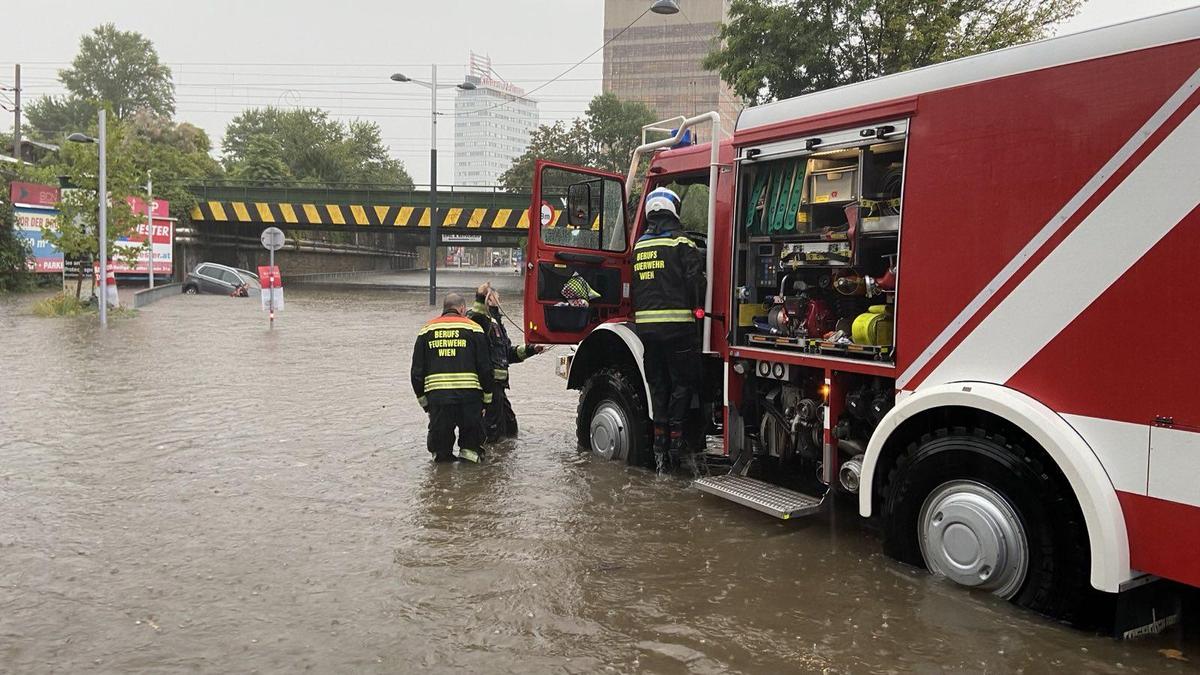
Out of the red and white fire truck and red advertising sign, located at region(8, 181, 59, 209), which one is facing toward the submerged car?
the red and white fire truck

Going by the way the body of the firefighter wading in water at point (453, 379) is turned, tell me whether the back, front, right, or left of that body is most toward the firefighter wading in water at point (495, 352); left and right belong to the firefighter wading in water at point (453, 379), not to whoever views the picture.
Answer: front

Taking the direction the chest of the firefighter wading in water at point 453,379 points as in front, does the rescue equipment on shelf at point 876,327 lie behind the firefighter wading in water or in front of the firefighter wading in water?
behind

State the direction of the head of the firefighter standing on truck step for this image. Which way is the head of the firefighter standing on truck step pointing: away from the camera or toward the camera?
away from the camera

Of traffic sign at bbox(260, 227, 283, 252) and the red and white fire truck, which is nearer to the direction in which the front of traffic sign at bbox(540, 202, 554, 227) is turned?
the red and white fire truck

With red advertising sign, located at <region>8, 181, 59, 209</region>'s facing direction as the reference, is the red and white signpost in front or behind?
in front

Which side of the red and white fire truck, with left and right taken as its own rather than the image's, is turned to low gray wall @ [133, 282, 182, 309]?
front

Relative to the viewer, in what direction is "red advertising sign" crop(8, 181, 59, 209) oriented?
toward the camera

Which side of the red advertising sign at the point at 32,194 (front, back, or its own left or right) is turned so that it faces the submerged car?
left

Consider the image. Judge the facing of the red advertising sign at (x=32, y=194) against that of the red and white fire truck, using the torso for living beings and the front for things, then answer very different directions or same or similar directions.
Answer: very different directions

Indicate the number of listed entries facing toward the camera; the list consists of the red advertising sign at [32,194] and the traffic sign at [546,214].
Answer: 2

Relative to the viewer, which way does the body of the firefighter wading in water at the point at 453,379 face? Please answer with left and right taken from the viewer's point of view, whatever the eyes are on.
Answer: facing away from the viewer

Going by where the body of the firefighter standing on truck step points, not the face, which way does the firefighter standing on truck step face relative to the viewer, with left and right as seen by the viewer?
facing away from the viewer and to the right of the viewer
